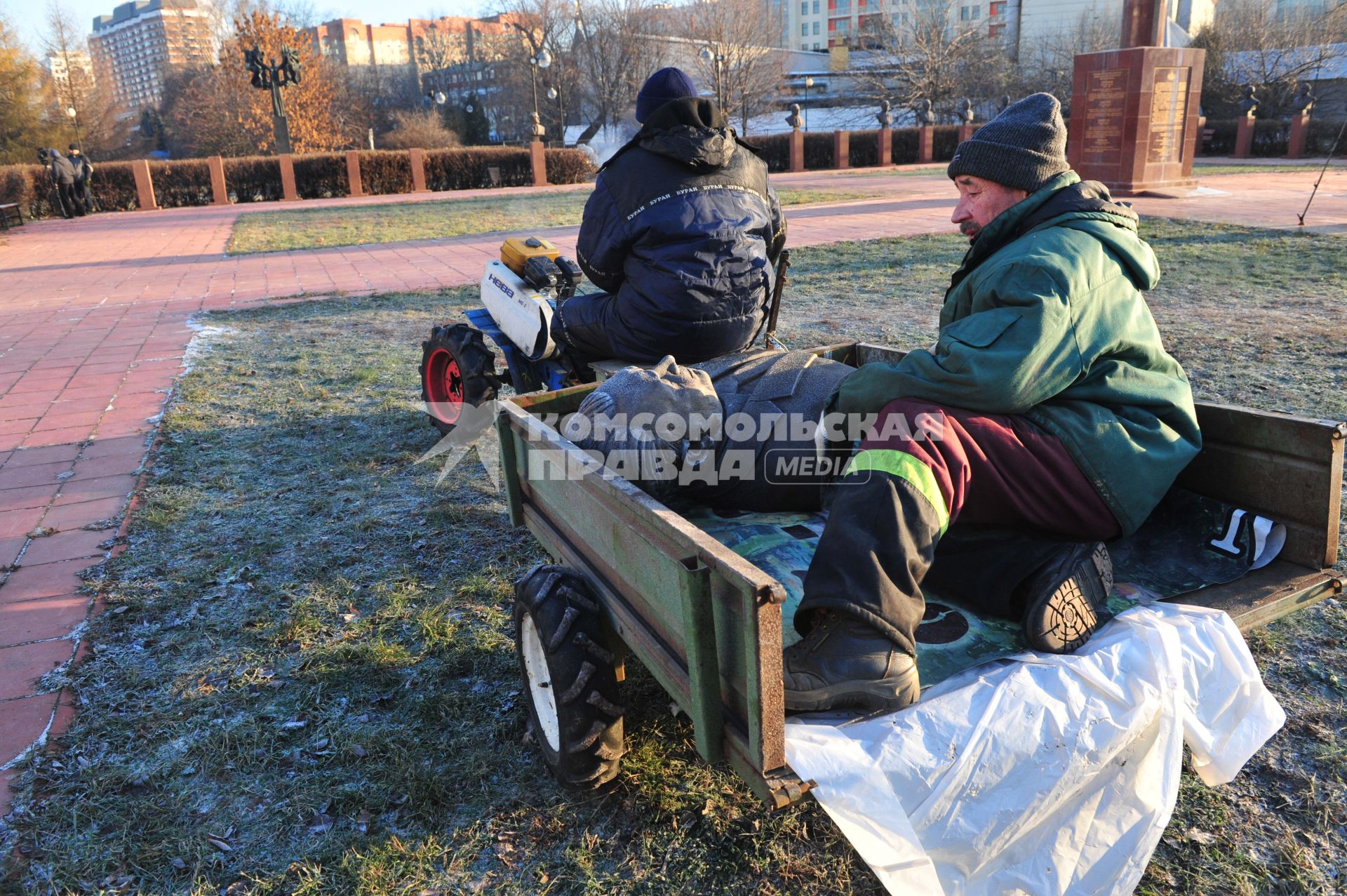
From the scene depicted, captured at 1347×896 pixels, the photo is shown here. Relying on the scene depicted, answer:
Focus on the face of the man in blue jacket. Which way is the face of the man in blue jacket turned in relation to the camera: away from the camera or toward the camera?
away from the camera

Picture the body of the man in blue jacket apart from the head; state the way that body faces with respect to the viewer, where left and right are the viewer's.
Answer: facing away from the viewer and to the left of the viewer

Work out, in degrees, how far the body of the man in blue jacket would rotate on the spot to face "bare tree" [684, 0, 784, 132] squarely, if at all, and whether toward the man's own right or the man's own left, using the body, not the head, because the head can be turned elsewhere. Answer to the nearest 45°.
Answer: approximately 45° to the man's own right

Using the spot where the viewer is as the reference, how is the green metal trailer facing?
facing away from the viewer and to the left of the viewer

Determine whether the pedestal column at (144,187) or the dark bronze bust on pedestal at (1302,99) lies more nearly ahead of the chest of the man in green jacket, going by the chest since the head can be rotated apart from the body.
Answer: the pedestal column

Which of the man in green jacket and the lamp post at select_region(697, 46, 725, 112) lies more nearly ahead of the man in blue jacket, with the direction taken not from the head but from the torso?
the lamp post

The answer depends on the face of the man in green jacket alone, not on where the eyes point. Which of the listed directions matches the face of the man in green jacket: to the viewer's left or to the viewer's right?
to the viewer's left

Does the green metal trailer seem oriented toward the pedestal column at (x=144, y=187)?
yes

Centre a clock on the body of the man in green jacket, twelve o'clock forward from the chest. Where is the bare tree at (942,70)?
The bare tree is roughly at 3 o'clock from the man in green jacket.

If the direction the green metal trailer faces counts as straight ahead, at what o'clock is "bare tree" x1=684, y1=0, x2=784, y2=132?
The bare tree is roughly at 1 o'clock from the green metal trailer.

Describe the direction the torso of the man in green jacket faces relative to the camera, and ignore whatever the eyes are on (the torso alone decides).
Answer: to the viewer's left
